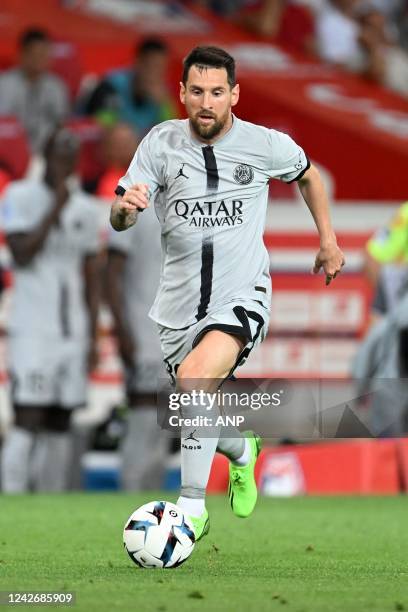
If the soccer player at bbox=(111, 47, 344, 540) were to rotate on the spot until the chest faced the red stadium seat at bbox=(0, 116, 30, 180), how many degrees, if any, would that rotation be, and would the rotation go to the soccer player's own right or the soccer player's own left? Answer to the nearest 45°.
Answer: approximately 180°

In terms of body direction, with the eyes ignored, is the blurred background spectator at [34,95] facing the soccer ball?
yes

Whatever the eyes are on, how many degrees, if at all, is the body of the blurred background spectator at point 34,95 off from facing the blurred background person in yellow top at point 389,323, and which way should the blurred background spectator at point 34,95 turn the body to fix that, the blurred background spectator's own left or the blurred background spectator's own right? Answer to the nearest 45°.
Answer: approximately 45° to the blurred background spectator's own left

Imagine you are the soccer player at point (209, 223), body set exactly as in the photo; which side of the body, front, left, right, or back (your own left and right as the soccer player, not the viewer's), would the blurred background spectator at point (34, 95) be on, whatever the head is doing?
back

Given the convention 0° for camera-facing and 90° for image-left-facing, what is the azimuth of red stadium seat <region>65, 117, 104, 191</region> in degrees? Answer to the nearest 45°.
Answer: approximately 0°
